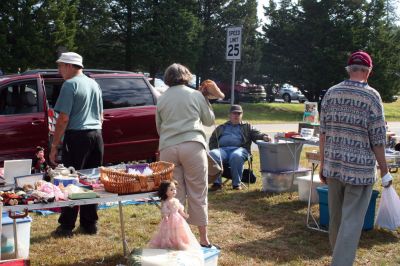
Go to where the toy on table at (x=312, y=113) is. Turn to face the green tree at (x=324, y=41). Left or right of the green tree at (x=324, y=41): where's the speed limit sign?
left

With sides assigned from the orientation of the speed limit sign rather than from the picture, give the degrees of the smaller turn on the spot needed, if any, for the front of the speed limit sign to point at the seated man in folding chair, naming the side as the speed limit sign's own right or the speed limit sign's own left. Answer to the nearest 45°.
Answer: approximately 45° to the speed limit sign's own left

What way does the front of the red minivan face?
to the viewer's left

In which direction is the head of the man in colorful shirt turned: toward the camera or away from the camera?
away from the camera

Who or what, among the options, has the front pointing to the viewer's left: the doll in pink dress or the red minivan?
the red minivan

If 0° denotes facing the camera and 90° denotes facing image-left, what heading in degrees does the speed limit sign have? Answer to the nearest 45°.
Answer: approximately 45°

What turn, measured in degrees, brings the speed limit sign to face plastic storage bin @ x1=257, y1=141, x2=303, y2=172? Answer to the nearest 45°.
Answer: approximately 45° to its left
